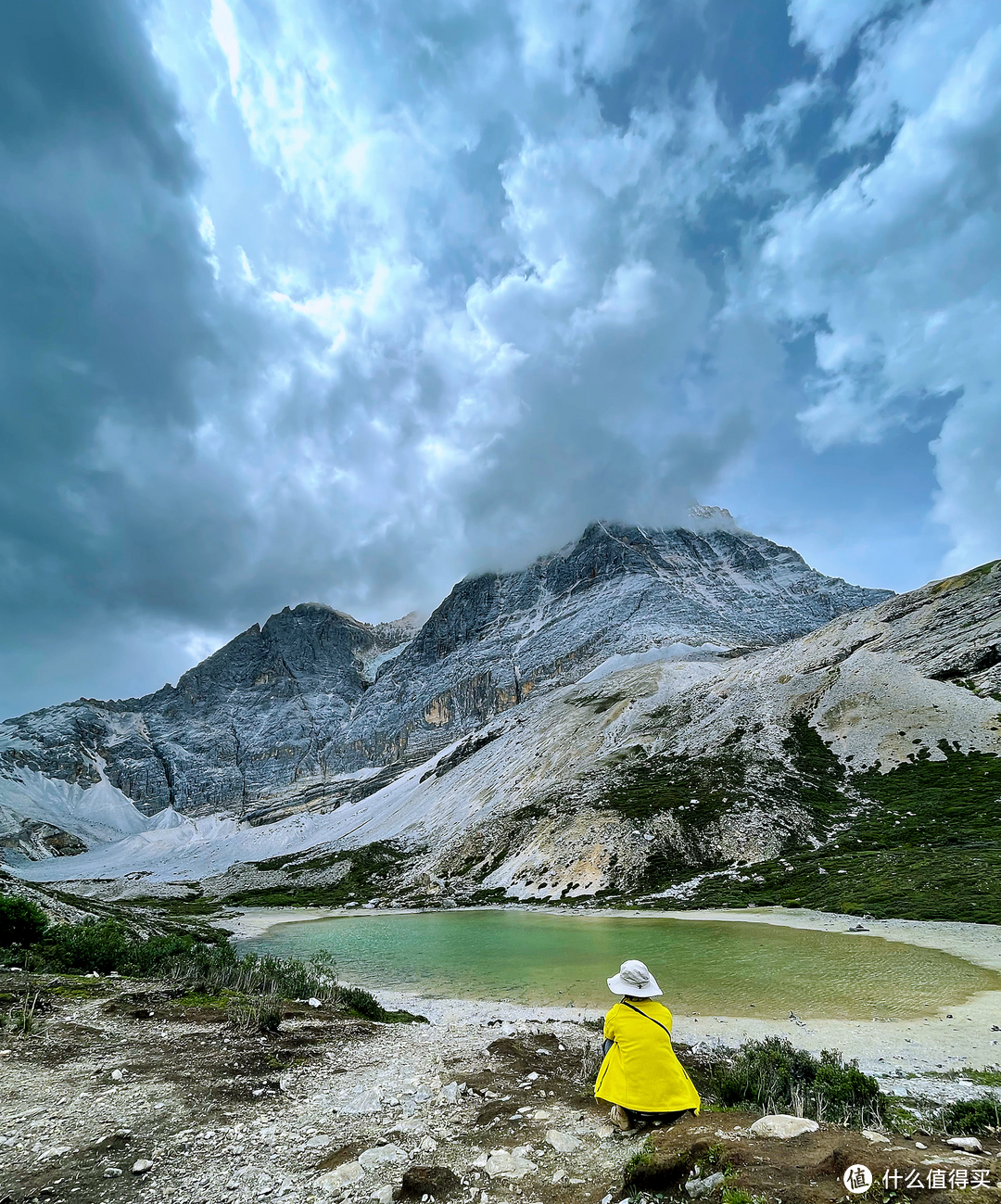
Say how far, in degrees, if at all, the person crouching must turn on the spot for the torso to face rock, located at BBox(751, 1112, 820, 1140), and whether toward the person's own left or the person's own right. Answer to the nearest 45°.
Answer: approximately 135° to the person's own right

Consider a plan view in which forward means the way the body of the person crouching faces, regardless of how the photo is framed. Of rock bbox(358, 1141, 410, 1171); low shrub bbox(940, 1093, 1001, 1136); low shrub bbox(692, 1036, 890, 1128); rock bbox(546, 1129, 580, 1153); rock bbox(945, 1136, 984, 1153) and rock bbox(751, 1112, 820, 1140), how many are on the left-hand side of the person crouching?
2

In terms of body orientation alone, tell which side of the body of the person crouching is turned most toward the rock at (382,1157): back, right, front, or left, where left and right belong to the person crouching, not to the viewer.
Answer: left

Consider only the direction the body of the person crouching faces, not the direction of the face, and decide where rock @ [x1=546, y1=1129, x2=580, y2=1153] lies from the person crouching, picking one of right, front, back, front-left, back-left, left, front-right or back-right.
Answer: left

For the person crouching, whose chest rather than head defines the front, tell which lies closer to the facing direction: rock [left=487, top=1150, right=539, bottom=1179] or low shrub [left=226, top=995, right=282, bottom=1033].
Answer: the low shrub

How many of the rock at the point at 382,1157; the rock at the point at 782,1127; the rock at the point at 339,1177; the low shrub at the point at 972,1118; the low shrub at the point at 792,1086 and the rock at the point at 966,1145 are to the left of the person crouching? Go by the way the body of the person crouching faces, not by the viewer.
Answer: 2

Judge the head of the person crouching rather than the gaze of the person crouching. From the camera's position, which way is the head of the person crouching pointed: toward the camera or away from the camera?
away from the camera

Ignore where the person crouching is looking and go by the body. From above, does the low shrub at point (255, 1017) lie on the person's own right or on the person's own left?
on the person's own left

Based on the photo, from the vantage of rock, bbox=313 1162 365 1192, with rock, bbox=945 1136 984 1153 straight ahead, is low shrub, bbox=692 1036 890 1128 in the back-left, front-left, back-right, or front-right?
front-left

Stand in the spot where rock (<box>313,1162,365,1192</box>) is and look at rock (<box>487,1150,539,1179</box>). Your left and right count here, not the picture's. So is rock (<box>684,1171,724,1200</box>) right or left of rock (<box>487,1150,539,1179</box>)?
right

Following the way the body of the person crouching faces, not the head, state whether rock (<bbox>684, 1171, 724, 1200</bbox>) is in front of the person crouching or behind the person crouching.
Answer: behind

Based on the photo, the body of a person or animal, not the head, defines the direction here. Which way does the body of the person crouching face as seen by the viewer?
away from the camera

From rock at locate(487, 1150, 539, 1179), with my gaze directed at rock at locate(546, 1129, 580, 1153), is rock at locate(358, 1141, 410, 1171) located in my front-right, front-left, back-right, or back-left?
back-left

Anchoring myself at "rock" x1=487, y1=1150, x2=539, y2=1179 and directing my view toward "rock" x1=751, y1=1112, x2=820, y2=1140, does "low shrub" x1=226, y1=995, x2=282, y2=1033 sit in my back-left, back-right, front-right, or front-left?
back-left
